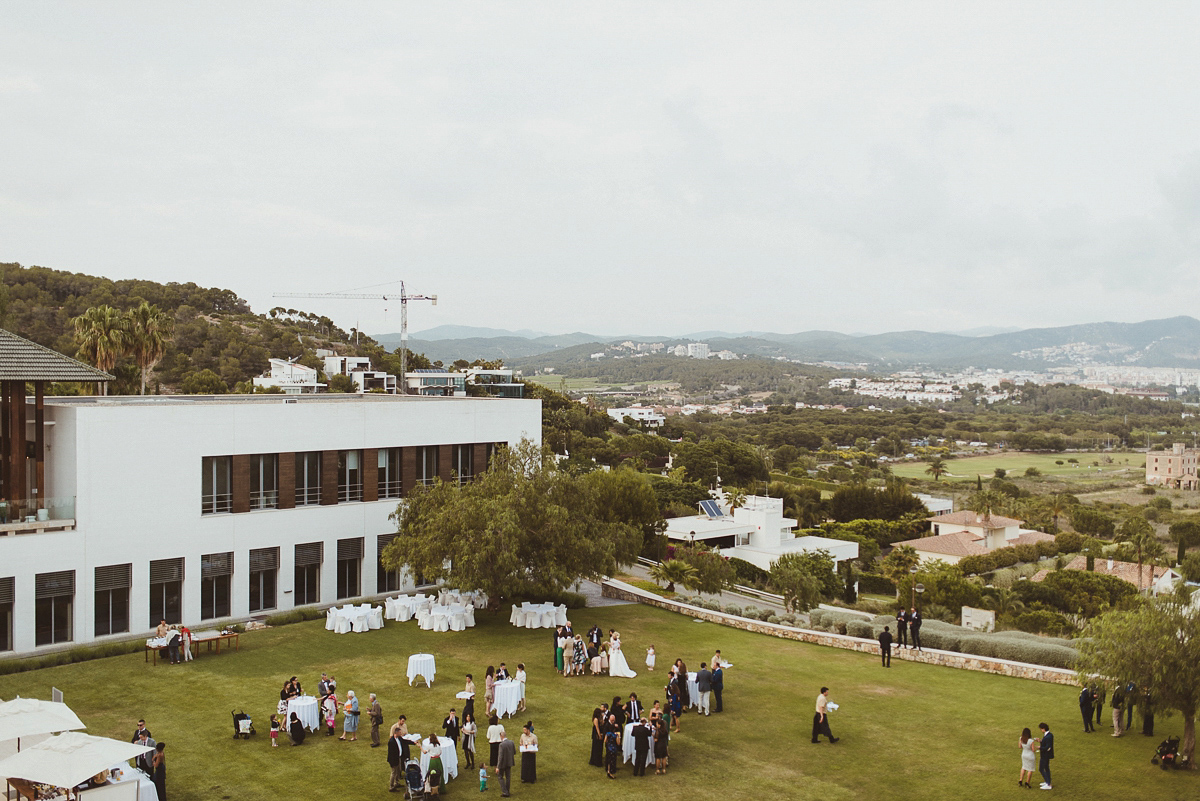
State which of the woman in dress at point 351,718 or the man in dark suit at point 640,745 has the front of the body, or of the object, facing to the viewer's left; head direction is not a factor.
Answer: the woman in dress

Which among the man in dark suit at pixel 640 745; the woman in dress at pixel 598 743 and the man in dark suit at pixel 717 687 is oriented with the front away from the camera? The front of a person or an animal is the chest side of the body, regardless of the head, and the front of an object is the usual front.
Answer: the man in dark suit at pixel 640 745

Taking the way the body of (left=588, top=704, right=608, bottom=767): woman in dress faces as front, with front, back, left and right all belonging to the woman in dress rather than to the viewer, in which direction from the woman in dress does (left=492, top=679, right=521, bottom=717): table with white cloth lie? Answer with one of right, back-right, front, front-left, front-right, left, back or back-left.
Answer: back-left

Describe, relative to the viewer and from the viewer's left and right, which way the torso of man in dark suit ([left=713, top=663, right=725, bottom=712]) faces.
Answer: facing to the left of the viewer

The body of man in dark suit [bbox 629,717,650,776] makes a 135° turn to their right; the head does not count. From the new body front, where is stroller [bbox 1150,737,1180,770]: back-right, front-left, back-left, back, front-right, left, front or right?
front-left

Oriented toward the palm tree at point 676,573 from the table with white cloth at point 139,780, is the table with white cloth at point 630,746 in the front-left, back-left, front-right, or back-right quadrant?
front-right

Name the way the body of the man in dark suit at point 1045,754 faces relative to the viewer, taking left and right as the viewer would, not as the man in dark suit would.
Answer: facing to the left of the viewer

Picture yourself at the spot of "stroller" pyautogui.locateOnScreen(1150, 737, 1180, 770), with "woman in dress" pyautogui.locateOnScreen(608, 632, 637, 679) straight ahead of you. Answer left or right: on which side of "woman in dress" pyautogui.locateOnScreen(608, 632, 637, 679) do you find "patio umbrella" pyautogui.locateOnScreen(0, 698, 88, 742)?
left

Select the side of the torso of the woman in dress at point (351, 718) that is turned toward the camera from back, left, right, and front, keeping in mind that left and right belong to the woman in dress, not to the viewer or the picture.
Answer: left

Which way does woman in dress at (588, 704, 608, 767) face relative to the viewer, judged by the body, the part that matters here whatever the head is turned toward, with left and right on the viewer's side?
facing to the right of the viewer

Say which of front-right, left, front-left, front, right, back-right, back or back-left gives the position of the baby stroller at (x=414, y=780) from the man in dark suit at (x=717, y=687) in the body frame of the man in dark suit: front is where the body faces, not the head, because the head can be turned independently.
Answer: front-left
